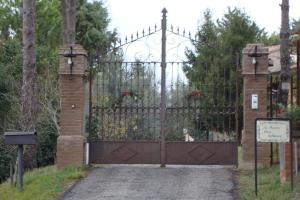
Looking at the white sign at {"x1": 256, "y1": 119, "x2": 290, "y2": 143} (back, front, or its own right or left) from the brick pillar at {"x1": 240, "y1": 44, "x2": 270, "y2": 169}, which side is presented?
back

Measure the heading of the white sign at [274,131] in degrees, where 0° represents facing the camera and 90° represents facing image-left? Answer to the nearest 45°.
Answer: approximately 0°

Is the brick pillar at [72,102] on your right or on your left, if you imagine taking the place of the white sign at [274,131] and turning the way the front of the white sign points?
on your right

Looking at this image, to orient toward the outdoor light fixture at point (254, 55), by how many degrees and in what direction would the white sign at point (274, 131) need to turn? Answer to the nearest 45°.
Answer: approximately 180°

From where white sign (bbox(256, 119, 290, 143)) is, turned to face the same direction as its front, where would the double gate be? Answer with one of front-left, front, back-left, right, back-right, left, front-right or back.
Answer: back-right
